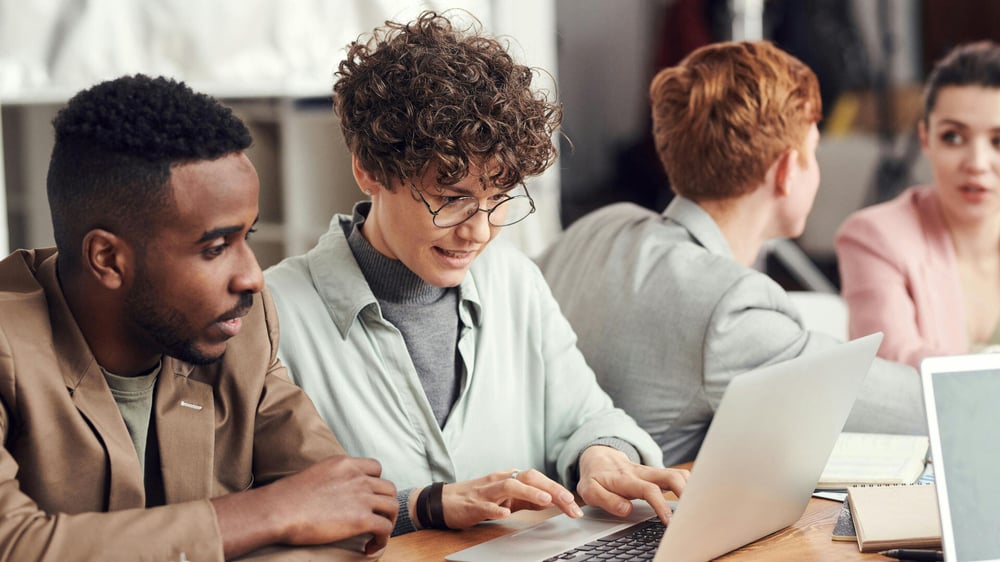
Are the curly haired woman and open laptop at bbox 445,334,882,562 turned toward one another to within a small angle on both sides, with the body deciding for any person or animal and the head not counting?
yes

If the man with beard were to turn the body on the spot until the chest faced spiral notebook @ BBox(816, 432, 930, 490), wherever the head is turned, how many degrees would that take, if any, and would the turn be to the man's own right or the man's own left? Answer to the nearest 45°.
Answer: approximately 45° to the man's own left

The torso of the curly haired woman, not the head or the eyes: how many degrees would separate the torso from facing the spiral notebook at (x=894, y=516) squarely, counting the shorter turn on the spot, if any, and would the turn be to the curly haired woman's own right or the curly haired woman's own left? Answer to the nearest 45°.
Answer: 0° — they already face it

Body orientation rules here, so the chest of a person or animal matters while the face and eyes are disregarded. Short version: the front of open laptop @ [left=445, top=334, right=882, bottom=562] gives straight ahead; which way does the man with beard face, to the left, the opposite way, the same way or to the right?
the opposite way

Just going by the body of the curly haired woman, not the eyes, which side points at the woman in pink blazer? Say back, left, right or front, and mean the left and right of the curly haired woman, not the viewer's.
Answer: left

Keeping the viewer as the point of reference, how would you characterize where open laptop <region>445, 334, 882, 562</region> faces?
facing away from the viewer and to the left of the viewer

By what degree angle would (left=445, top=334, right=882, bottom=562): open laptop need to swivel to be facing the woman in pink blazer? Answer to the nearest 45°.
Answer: approximately 45° to its right
